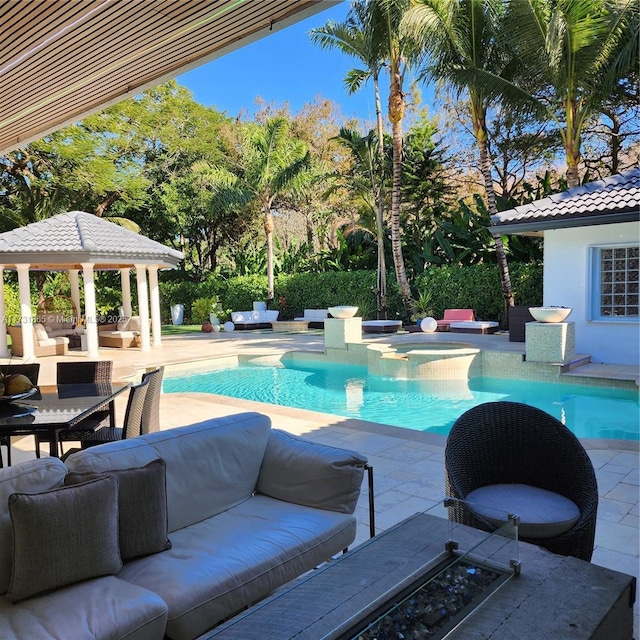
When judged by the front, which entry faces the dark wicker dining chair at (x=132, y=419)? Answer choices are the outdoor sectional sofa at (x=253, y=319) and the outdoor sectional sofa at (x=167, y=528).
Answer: the outdoor sectional sofa at (x=253, y=319)

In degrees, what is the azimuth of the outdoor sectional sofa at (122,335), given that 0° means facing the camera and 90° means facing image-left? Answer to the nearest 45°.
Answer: approximately 45°

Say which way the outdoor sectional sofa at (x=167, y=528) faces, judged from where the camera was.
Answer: facing the viewer and to the right of the viewer

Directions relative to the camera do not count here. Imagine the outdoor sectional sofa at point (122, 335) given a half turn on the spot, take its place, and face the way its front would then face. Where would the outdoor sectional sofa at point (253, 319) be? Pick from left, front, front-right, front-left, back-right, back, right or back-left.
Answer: front

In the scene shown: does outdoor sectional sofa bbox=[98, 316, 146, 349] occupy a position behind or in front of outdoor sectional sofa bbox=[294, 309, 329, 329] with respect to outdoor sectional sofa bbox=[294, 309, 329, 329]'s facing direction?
in front

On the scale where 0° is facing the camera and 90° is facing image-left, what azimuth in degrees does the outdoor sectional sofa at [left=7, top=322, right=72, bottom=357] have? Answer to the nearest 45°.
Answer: approximately 270°

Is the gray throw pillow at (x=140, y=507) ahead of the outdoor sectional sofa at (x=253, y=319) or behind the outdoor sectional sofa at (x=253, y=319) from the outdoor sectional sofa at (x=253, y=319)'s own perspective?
ahead

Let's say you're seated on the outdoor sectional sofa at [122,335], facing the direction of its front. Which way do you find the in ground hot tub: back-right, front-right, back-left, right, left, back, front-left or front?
left

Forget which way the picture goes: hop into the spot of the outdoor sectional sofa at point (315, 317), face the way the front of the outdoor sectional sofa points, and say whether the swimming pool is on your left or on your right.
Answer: on your left

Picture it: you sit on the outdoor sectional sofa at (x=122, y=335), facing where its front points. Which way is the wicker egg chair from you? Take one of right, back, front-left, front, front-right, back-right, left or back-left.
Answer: front-left
